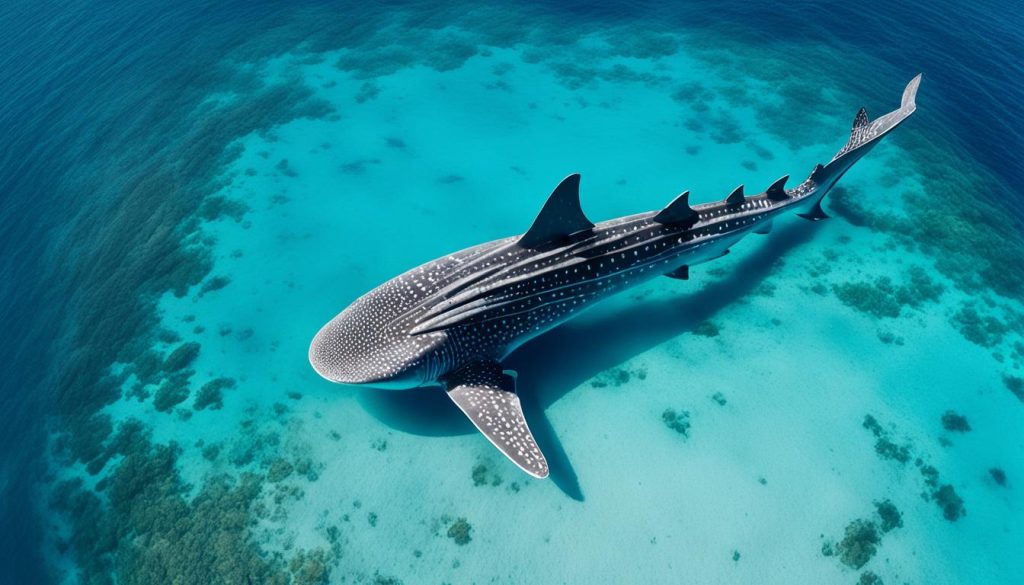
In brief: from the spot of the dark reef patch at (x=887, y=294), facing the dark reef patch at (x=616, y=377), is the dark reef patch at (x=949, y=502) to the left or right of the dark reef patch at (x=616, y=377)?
left

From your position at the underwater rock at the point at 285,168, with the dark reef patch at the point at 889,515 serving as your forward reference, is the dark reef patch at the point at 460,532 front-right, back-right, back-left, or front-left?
front-right

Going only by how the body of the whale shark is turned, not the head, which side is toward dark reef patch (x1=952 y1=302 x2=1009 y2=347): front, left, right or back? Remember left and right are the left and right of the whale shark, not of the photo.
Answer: back

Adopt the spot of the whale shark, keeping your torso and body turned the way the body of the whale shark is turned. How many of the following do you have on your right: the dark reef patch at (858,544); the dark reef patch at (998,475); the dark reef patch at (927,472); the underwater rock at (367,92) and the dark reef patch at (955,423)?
1

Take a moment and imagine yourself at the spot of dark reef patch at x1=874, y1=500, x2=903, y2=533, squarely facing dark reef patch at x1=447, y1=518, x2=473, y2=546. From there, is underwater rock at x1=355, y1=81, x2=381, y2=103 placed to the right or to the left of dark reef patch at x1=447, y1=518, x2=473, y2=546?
right

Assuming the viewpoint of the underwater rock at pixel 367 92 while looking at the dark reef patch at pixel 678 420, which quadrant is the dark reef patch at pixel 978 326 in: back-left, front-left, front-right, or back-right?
front-left

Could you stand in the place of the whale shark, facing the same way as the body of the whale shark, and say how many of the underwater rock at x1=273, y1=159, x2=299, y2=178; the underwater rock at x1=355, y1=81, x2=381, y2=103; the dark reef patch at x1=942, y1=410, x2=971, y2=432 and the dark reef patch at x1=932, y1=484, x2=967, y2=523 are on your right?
2

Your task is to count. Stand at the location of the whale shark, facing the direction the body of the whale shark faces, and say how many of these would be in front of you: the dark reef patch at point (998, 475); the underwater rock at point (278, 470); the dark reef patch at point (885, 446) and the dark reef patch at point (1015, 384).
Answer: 1

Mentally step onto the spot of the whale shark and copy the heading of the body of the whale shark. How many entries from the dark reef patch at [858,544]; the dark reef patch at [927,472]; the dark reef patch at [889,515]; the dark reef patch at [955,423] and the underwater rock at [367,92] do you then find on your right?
1

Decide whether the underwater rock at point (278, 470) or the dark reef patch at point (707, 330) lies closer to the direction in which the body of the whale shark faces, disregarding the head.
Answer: the underwater rock

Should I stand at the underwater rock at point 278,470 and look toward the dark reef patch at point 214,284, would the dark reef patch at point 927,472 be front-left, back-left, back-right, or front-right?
back-right

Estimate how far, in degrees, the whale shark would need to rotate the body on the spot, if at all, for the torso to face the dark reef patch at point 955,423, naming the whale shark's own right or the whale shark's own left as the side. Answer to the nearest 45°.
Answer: approximately 135° to the whale shark's own left

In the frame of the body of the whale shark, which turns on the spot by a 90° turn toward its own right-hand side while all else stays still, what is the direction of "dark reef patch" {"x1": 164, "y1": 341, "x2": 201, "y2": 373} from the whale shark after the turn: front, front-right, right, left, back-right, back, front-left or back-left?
front-left

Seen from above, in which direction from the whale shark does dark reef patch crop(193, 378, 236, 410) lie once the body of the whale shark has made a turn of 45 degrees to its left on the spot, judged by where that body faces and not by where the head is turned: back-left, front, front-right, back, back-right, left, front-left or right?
right

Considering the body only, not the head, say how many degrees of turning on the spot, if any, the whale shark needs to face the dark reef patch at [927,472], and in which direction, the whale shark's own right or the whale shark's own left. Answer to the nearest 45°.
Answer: approximately 135° to the whale shark's own left

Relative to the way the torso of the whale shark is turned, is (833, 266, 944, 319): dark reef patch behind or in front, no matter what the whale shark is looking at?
behind

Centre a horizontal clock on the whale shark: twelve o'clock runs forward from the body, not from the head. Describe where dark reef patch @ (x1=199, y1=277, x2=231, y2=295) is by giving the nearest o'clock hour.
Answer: The dark reef patch is roughly at 2 o'clock from the whale shark.
